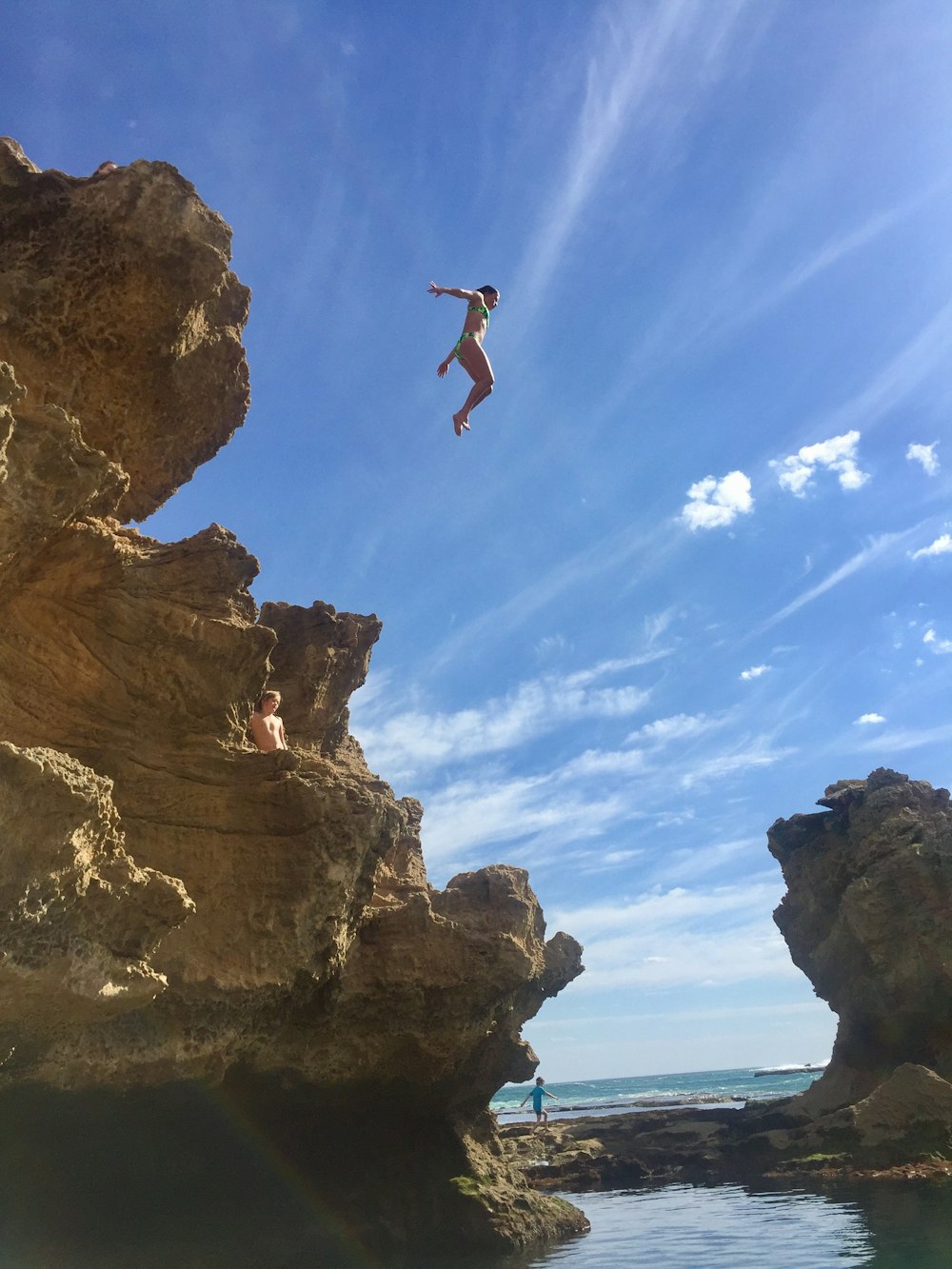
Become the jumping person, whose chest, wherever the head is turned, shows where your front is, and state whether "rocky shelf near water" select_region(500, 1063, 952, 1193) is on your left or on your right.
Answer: on your left

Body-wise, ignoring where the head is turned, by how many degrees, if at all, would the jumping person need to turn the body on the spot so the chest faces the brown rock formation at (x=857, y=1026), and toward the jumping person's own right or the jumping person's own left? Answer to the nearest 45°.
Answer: approximately 45° to the jumping person's own left

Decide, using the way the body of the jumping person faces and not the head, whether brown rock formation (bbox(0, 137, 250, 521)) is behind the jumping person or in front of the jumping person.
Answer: behind

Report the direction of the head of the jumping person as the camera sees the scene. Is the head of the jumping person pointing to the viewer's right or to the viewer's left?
to the viewer's right

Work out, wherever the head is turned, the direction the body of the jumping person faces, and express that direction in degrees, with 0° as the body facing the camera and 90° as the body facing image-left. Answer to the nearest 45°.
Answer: approximately 270°
